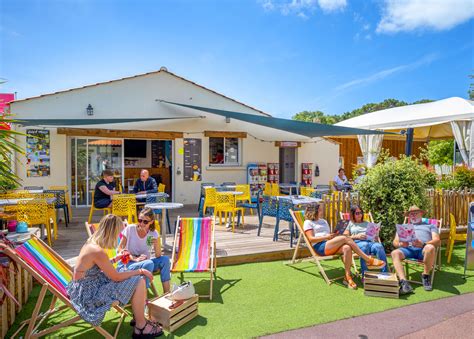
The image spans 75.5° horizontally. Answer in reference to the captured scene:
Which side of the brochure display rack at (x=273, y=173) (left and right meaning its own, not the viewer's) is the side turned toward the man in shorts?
front

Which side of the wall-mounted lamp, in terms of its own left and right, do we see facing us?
front

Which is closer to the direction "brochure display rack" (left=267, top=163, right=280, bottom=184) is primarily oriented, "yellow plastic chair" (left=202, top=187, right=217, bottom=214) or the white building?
the yellow plastic chair

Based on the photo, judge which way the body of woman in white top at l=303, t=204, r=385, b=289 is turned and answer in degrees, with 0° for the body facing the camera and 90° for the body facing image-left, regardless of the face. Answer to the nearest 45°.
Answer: approximately 315°

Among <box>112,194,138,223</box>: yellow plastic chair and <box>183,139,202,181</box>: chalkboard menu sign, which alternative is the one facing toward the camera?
the chalkboard menu sign

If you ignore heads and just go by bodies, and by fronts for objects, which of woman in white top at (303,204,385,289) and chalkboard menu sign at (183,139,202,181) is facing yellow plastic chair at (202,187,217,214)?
the chalkboard menu sign

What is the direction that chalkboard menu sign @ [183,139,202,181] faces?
toward the camera

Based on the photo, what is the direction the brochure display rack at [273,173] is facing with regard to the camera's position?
facing the viewer

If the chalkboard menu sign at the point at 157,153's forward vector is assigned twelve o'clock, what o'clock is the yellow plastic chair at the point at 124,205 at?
The yellow plastic chair is roughly at 12 o'clock from the chalkboard menu sign.

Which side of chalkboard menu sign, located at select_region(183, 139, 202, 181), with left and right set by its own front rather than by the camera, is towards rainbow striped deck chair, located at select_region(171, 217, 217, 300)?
front

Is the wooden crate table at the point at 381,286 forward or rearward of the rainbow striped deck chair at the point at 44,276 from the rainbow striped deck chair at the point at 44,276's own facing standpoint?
forward

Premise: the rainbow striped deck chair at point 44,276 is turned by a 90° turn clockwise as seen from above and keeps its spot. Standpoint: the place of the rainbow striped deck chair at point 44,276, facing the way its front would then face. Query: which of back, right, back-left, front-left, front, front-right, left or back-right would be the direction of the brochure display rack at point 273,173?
back

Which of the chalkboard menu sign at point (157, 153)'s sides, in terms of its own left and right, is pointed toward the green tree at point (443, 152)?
left
